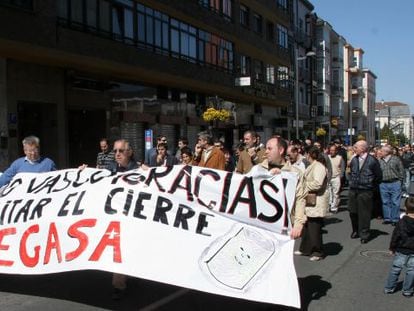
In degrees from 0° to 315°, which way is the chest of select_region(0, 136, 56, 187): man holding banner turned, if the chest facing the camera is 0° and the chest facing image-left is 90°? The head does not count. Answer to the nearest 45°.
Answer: approximately 0°

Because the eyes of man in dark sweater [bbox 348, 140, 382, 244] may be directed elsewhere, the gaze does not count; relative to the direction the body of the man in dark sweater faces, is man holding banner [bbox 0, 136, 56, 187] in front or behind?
in front

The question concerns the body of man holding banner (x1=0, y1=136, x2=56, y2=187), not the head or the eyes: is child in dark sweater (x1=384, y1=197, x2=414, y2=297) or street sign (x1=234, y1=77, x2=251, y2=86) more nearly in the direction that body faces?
the child in dark sweater

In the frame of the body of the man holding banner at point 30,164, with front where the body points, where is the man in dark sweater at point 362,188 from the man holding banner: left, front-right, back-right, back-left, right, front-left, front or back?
left

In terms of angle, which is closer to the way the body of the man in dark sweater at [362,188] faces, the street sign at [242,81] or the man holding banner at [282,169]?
the man holding banner

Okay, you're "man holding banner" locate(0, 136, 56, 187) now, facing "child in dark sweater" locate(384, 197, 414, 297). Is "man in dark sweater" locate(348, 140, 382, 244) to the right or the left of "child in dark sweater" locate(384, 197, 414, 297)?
left
